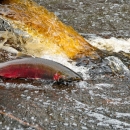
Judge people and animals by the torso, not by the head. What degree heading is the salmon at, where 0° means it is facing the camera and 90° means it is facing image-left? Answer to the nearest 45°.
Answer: approximately 270°
